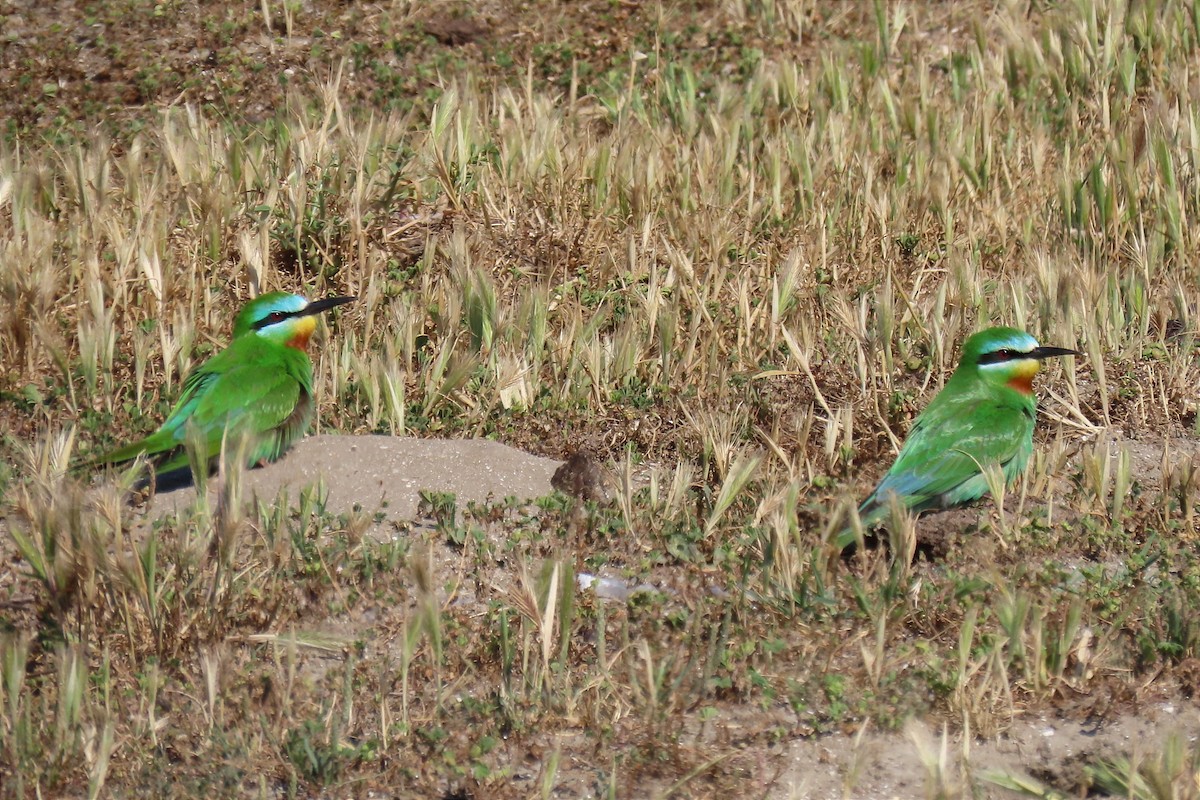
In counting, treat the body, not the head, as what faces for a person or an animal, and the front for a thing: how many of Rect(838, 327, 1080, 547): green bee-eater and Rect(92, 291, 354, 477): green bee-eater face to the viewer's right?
2

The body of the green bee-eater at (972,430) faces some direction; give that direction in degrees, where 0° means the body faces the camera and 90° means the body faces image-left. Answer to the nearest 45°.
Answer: approximately 270°

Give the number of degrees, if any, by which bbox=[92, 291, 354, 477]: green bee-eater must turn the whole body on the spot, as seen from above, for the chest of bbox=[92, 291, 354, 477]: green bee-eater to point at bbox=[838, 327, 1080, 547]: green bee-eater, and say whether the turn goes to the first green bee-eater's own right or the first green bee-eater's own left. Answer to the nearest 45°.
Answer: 0° — it already faces it

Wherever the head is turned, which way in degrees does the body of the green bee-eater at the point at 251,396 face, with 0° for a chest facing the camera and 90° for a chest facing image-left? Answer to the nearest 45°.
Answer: approximately 270°

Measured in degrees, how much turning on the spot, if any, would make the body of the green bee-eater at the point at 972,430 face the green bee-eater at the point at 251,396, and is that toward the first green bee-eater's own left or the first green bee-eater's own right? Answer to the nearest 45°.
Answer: approximately 180°
